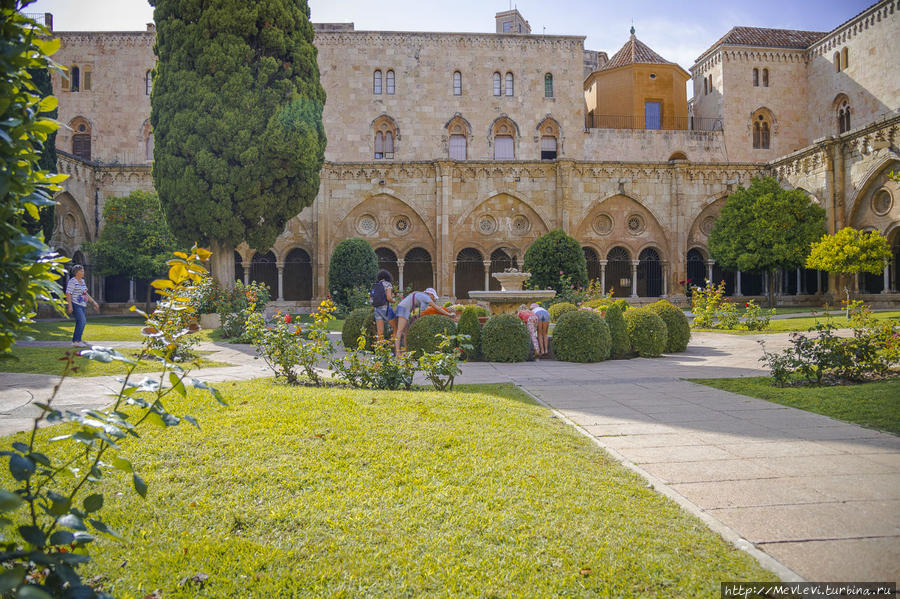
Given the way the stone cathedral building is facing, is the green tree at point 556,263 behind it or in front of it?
in front

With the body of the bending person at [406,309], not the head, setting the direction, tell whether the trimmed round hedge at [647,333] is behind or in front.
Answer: in front

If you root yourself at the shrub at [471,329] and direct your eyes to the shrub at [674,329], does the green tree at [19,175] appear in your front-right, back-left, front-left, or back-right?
back-right

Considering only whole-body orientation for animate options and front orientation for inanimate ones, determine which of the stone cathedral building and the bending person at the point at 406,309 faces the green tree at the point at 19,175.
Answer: the stone cathedral building

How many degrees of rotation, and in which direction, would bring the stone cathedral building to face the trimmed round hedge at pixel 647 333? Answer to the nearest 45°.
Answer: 0° — it already faces it

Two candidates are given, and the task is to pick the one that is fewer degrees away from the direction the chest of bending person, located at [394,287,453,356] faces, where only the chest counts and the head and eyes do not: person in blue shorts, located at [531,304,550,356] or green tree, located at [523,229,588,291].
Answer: the person in blue shorts

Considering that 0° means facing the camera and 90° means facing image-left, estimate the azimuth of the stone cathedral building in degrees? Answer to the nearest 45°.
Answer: approximately 0°

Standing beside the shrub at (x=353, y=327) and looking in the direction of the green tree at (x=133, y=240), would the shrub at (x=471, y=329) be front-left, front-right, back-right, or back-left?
back-right

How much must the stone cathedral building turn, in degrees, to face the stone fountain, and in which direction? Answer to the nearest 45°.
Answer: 0° — it already faces it

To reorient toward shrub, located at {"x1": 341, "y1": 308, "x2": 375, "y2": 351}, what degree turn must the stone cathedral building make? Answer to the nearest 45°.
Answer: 0° — it already faces it

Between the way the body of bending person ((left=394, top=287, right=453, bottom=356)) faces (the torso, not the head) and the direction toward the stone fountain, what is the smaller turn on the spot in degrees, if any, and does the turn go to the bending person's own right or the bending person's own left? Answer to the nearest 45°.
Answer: approximately 45° to the bending person's own left

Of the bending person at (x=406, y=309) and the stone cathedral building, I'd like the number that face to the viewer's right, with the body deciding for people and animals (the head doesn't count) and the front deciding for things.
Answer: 1

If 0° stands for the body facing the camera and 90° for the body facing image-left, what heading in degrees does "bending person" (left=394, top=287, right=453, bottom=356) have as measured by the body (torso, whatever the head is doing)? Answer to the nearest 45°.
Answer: approximately 270°

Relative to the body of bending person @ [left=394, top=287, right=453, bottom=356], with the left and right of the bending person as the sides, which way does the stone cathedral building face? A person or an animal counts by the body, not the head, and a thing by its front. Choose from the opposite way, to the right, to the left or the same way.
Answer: to the right

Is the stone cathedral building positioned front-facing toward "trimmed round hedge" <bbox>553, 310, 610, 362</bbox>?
yes
